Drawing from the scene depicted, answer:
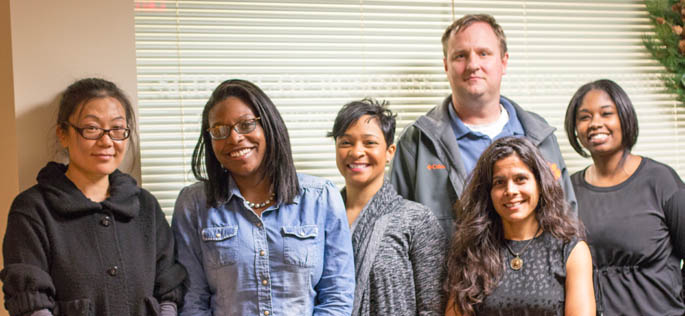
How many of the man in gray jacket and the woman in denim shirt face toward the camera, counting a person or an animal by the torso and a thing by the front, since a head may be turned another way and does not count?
2

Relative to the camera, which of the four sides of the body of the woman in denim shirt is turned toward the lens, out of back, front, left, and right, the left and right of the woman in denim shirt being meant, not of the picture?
front

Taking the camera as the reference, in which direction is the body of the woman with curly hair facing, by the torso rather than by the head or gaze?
toward the camera

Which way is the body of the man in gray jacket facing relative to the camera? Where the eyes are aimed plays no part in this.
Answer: toward the camera

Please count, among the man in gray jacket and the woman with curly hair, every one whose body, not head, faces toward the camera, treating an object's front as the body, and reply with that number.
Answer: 2

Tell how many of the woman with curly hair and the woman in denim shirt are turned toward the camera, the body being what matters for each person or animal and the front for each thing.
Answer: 2

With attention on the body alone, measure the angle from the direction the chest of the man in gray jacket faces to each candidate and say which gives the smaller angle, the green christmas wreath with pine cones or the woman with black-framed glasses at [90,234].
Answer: the woman with black-framed glasses

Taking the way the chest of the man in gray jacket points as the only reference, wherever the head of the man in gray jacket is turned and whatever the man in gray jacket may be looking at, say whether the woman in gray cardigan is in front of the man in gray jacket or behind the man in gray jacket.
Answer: in front

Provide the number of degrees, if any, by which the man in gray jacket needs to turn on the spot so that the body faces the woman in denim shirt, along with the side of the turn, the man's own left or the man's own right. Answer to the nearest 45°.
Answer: approximately 45° to the man's own right
